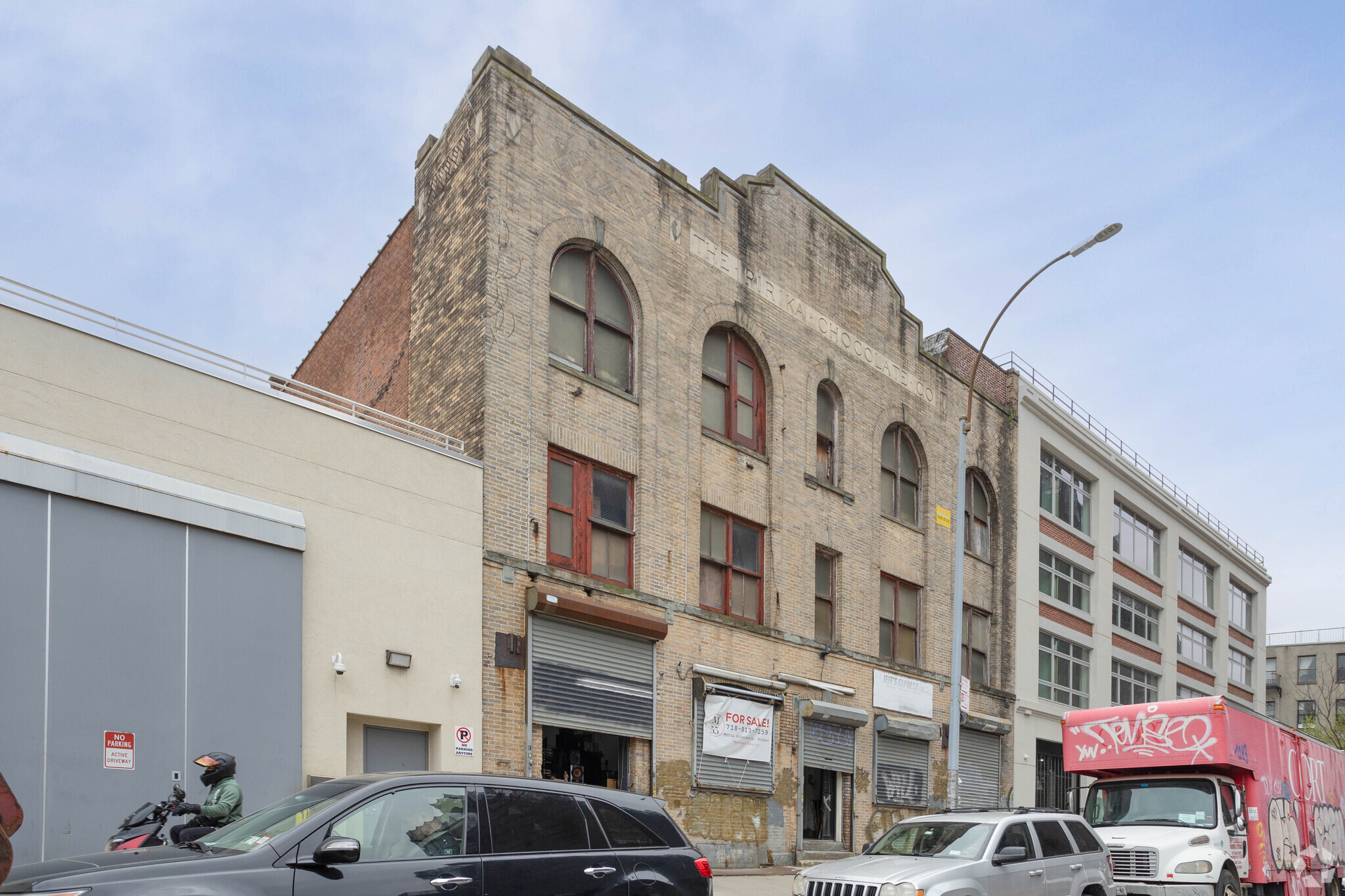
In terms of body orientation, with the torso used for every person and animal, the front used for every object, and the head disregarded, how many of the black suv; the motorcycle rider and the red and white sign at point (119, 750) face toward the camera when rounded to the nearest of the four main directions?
1

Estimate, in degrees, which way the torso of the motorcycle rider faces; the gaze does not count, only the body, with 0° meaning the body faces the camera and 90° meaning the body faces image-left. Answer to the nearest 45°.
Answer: approximately 90°

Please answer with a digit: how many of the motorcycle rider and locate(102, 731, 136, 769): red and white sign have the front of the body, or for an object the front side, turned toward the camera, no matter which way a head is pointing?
1

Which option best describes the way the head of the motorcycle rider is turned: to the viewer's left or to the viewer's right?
to the viewer's left

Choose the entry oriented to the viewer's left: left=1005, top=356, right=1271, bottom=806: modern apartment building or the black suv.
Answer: the black suv

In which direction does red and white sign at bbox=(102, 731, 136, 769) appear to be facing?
toward the camera

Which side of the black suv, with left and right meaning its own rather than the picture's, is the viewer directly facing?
left

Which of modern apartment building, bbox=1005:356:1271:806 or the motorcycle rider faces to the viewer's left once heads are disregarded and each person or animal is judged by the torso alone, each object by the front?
the motorcycle rider
